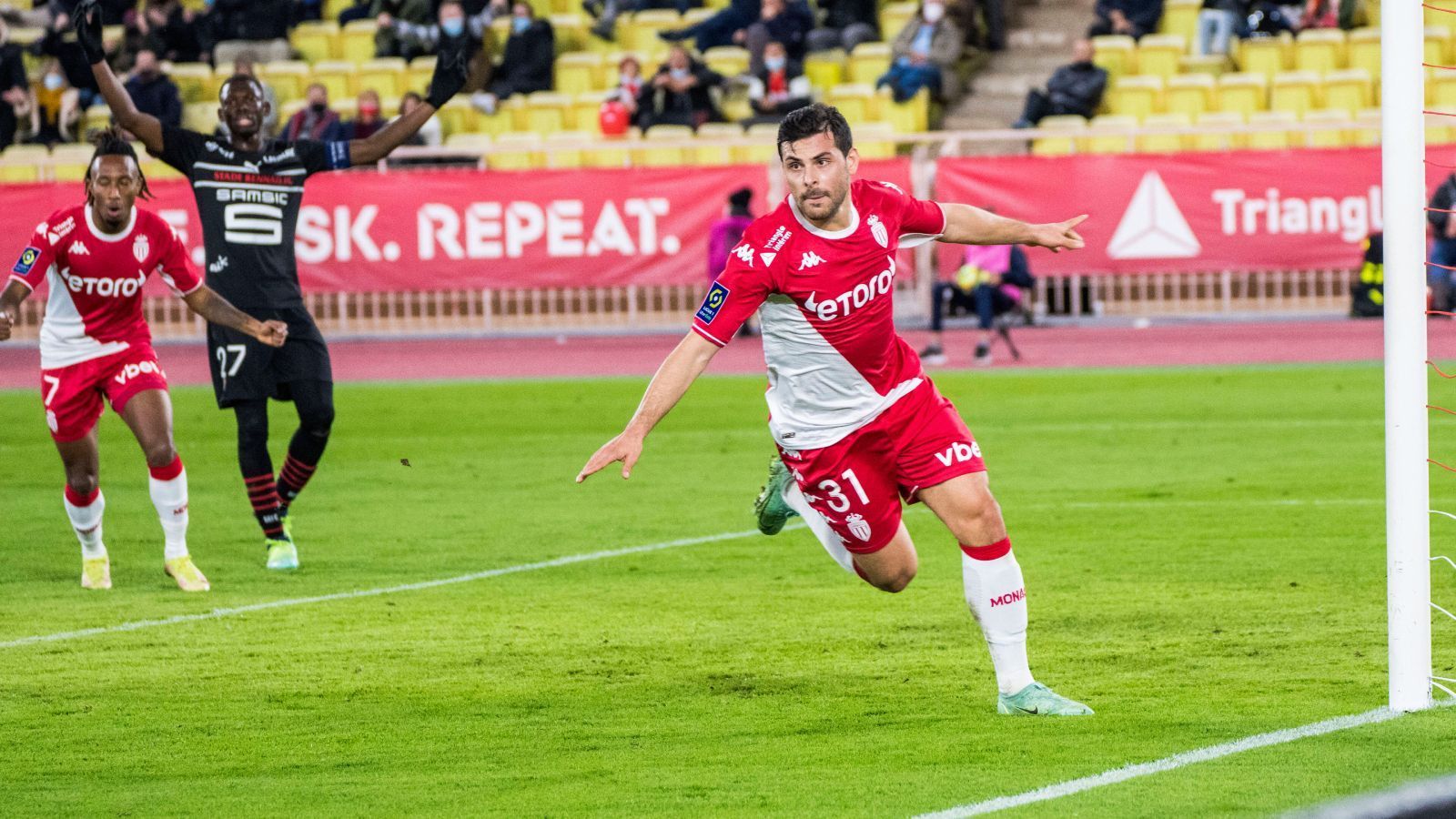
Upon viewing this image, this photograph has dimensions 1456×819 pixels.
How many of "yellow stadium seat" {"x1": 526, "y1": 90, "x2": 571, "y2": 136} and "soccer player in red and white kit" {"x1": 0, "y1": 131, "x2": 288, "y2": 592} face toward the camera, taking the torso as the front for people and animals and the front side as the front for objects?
2

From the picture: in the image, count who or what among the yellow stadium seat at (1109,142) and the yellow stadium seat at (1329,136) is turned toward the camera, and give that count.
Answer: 2

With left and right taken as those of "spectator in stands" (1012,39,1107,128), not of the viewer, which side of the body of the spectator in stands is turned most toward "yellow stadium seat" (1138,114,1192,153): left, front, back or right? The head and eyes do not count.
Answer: left

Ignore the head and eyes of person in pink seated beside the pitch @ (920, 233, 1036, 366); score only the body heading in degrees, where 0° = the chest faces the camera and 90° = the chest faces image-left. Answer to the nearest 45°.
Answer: approximately 45°
